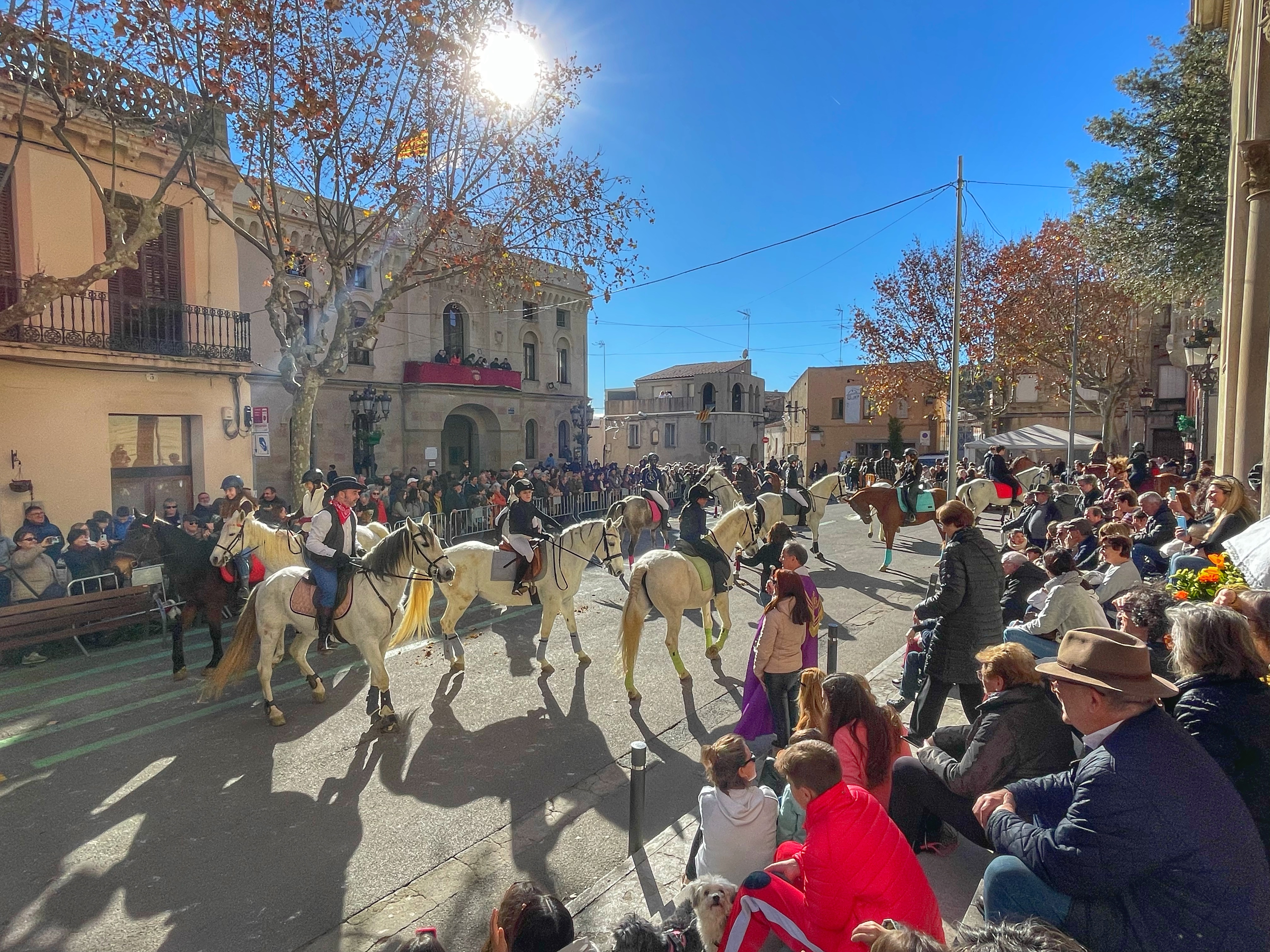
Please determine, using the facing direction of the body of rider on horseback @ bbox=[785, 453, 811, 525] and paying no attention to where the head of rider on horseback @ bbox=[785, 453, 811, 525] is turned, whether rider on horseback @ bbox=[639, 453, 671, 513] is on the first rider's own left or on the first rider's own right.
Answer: on the first rider's own left

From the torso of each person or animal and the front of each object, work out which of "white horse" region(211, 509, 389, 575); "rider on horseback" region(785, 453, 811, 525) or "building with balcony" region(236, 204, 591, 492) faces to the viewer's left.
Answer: the white horse

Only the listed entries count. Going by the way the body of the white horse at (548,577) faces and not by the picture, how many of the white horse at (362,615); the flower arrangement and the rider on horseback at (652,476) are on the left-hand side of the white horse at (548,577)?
1

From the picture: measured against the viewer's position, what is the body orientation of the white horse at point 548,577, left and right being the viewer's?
facing to the right of the viewer

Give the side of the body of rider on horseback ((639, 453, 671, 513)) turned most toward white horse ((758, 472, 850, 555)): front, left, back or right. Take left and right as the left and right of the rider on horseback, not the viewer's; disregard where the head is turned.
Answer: right

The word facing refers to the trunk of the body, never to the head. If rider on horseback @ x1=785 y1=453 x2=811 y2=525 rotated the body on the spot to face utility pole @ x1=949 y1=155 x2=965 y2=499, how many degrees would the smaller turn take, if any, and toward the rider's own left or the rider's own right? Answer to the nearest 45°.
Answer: approximately 45° to the rider's own left

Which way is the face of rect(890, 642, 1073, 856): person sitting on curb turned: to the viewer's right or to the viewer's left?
to the viewer's left

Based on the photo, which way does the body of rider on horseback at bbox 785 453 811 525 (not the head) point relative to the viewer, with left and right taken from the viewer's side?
facing to the right of the viewer

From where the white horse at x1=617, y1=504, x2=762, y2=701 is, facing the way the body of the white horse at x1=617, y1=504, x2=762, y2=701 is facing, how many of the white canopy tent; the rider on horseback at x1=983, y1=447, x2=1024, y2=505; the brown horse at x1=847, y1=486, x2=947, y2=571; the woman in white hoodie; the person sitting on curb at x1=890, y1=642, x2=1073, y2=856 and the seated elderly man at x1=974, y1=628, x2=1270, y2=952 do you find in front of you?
3

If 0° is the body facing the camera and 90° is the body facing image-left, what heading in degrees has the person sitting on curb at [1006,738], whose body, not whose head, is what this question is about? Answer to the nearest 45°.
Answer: approximately 90°

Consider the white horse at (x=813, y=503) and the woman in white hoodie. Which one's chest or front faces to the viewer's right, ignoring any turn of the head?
the white horse

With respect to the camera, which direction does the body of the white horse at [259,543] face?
to the viewer's left

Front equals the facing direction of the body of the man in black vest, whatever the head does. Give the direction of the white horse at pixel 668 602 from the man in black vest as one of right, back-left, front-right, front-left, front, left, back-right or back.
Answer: front-left

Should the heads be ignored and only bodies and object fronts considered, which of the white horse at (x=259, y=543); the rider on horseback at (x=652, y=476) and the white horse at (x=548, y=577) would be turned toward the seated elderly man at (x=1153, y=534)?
the white horse at (x=548, y=577)

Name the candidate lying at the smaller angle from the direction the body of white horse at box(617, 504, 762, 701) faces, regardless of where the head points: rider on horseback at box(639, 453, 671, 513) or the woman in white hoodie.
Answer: the rider on horseback

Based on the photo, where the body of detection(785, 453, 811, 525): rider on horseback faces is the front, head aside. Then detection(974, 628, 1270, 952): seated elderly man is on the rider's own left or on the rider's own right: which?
on the rider's own right

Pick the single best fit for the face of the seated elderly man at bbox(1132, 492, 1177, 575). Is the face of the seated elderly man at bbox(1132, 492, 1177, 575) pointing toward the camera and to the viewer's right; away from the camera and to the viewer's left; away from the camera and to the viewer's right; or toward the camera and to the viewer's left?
toward the camera and to the viewer's left

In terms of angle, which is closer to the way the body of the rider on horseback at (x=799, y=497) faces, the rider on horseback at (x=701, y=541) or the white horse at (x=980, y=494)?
the white horse

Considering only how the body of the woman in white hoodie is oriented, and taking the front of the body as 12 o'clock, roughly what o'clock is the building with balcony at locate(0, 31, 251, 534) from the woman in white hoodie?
The building with balcony is roughly at 10 o'clock from the woman in white hoodie.

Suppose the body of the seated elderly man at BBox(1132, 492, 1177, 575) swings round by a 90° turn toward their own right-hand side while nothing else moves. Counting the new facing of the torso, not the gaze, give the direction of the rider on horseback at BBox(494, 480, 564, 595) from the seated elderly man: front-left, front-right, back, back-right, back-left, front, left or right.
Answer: back-left

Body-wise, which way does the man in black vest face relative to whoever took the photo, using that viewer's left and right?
facing the viewer and to the right of the viewer
